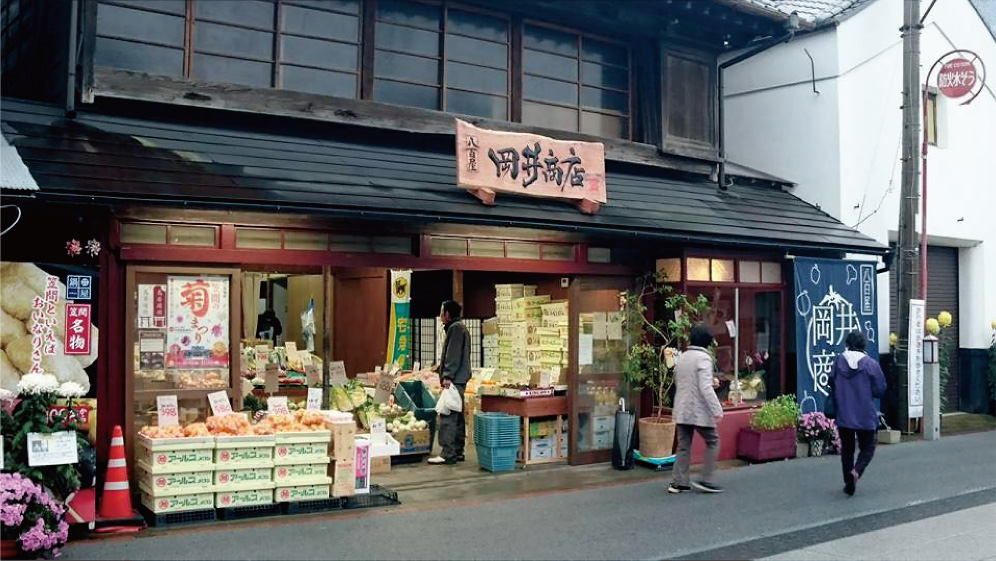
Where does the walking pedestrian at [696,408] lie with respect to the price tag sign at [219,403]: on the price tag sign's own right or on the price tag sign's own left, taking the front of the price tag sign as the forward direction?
on the price tag sign's own left

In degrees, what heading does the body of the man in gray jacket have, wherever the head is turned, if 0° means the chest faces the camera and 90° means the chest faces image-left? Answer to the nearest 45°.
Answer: approximately 90°

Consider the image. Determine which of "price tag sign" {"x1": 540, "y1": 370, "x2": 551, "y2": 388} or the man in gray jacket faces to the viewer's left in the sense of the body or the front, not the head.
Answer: the man in gray jacket

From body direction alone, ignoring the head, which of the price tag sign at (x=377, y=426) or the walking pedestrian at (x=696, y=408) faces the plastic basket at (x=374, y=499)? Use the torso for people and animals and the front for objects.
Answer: the price tag sign

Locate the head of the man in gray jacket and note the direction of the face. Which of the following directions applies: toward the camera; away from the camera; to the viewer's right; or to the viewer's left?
to the viewer's left

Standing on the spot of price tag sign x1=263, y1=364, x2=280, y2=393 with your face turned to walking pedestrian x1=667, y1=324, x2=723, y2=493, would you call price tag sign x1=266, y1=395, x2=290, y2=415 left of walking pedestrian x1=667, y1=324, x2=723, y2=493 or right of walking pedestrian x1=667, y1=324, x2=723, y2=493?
right

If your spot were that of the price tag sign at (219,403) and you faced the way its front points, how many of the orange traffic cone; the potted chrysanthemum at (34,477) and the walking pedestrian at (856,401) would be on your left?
1

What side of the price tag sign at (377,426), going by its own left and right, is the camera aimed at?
front

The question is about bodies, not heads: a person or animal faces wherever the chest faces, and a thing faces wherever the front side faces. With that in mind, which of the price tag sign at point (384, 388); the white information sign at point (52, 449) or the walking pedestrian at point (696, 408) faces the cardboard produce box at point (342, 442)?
the price tag sign at point (384, 388)

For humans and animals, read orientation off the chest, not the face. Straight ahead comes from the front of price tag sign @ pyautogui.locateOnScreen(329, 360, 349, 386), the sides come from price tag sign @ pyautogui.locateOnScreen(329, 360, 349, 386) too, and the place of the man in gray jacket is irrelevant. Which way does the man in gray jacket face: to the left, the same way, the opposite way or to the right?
to the right
